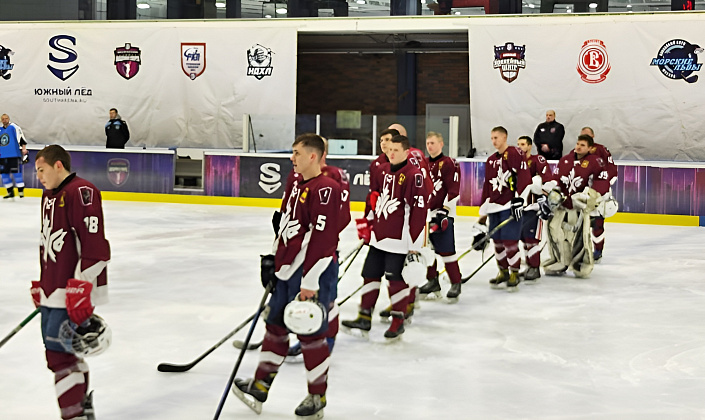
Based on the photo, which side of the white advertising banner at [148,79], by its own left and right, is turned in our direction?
front

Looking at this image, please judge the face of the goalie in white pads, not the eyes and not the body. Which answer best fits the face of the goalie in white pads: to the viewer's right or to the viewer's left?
to the viewer's left

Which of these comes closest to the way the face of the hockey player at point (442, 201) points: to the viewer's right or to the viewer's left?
to the viewer's left

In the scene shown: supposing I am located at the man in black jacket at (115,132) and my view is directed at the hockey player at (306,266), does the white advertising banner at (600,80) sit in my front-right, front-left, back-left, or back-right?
front-left

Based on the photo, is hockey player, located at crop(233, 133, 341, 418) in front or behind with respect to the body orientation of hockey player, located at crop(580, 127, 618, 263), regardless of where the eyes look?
in front

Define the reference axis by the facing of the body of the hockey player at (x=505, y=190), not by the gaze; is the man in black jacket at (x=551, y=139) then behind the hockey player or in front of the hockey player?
behind

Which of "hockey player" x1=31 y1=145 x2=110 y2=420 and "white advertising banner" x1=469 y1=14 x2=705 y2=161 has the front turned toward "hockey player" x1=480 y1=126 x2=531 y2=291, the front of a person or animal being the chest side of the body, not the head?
the white advertising banner

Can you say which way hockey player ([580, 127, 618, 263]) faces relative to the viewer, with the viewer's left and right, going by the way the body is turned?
facing the viewer and to the left of the viewer

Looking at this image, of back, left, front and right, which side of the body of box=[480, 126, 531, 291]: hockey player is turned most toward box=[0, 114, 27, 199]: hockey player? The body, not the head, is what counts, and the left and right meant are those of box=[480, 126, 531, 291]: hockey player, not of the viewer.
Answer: right

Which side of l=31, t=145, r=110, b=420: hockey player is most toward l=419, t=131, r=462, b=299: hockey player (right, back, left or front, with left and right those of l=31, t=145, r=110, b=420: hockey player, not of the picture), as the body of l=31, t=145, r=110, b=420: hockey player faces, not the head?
back

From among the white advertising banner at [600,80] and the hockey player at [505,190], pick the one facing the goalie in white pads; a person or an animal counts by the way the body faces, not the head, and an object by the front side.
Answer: the white advertising banner
